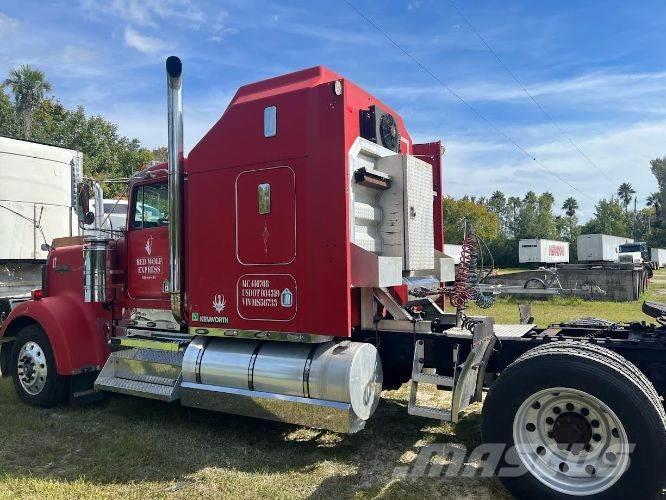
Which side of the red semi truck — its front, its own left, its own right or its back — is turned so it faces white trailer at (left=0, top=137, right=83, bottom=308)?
front

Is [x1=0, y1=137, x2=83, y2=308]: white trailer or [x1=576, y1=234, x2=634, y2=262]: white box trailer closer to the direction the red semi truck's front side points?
the white trailer

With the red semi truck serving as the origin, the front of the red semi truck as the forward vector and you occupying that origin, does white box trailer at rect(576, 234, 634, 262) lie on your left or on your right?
on your right

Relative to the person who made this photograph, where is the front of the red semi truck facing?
facing away from the viewer and to the left of the viewer

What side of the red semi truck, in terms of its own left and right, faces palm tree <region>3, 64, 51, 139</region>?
front
